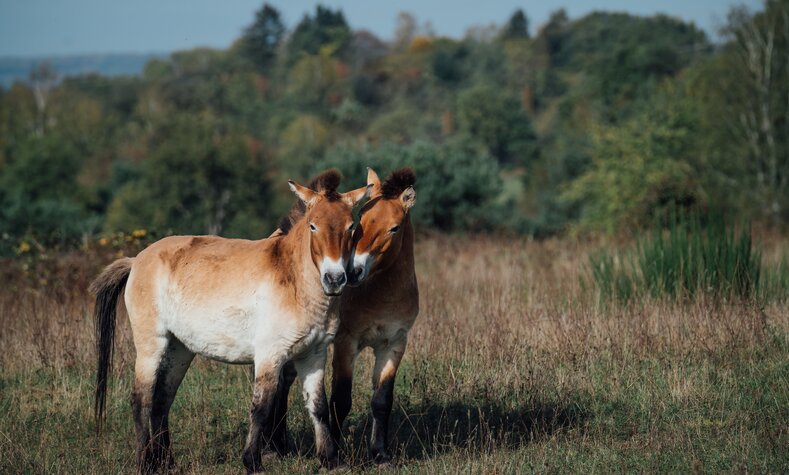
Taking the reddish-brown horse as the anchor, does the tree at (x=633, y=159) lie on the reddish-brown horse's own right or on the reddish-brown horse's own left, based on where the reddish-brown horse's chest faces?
on the reddish-brown horse's own left

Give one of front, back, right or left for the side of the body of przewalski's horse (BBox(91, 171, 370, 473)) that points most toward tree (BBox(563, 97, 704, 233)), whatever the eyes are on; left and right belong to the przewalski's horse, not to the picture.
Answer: left

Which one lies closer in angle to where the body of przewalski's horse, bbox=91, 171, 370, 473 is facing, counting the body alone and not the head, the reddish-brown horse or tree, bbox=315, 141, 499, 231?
the reddish-brown horse

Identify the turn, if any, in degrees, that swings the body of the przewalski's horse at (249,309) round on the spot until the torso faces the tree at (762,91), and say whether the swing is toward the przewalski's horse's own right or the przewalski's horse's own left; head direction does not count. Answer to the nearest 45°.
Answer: approximately 90° to the przewalski's horse's own left

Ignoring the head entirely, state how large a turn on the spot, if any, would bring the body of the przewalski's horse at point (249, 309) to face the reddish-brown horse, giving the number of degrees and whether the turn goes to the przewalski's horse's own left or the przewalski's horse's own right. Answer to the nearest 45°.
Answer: approximately 45° to the przewalski's horse's own left

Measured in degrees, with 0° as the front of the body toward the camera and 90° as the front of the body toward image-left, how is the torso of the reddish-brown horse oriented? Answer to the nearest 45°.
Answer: approximately 315°

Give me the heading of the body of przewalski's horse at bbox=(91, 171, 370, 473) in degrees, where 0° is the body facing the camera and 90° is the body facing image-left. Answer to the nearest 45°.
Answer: approximately 315°
